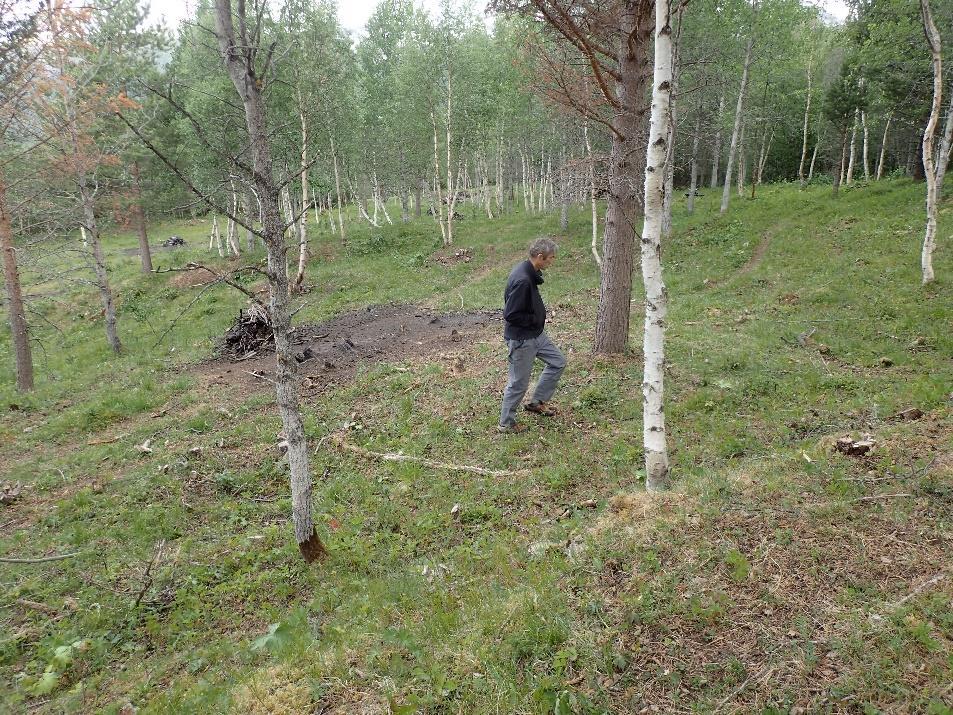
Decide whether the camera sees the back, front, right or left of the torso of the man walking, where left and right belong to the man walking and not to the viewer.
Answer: right

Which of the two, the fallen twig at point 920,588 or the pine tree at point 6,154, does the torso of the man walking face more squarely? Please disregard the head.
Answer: the fallen twig

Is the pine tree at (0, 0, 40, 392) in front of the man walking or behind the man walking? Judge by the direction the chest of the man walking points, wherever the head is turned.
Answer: behind

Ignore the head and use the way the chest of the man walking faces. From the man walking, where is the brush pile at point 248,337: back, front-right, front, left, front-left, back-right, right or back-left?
back-left

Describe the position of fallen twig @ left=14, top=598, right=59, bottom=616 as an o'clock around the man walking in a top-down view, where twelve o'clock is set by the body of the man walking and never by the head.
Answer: The fallen twig is roughly at 5 o'clock from the man walking.

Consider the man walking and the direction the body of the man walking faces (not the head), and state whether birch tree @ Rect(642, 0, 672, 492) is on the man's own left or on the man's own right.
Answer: on the man's own right
